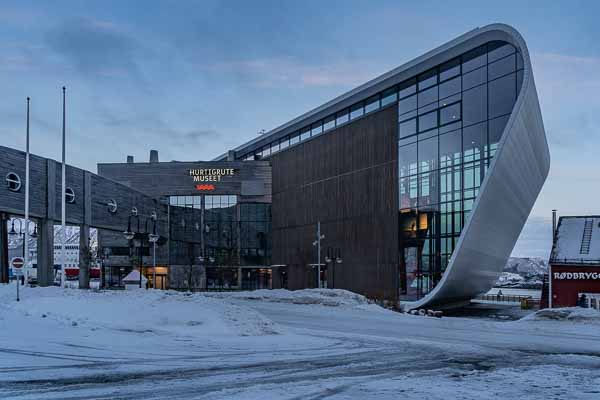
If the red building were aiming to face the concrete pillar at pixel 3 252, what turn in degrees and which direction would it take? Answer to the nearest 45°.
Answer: approximately 90° to its right

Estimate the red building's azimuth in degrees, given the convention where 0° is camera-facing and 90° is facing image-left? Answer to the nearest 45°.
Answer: approximately 0°

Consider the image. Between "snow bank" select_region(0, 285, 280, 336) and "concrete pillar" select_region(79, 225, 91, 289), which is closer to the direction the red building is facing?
the snow bank

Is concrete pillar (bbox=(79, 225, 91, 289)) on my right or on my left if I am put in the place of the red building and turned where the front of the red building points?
on my right

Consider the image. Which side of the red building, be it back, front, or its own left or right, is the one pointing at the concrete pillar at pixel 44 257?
right

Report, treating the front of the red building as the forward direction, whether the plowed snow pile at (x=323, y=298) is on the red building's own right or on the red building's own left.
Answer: on the red building's own right

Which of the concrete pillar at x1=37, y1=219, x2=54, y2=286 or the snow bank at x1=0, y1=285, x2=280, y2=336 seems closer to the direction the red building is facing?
the snow bank
